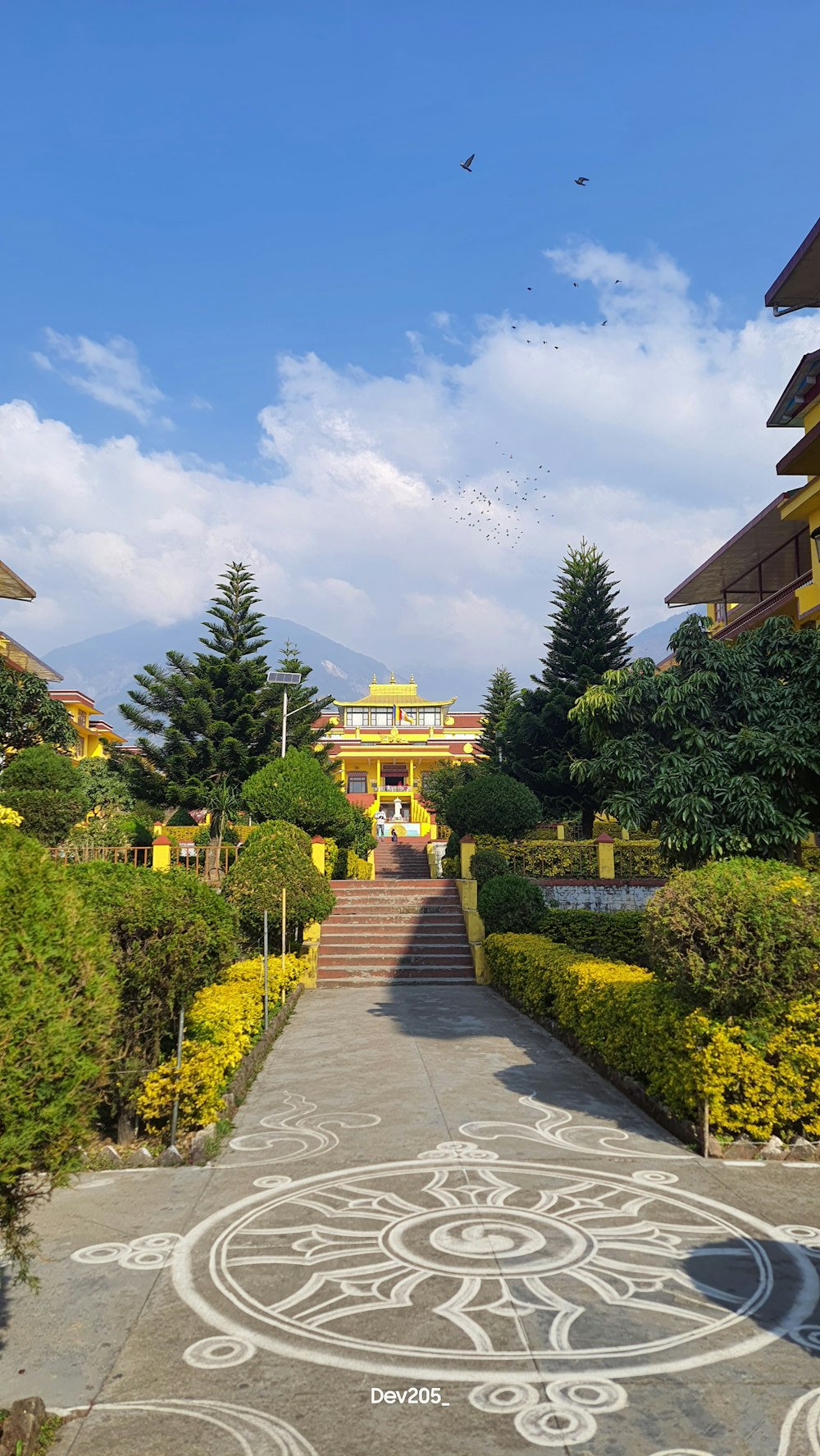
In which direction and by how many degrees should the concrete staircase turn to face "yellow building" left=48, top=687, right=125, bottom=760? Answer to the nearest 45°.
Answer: approximately 135° to its right

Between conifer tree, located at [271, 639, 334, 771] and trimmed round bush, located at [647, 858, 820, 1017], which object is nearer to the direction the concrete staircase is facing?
the trimmed round bush

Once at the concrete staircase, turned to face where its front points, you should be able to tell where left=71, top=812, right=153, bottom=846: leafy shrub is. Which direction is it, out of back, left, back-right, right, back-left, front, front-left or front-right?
back-right

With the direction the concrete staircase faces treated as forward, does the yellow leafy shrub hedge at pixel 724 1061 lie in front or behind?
in front

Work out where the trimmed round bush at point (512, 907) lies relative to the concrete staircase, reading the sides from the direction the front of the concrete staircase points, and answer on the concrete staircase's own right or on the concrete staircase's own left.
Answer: on the concrete staircase's own left

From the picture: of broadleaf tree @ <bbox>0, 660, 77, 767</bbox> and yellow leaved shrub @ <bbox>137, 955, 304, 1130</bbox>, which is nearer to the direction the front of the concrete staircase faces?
the yellow leaved shrub

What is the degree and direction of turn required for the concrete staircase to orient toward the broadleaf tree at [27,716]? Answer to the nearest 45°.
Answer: approximately 135° to its right

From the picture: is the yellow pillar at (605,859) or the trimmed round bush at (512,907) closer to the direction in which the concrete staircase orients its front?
the trimmed round bush

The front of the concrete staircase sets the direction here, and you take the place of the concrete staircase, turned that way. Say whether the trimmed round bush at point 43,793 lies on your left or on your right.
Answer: on your right

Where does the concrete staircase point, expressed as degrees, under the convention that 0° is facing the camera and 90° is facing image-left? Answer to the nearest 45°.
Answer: approximately 0°

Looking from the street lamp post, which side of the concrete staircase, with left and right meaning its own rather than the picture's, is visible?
back

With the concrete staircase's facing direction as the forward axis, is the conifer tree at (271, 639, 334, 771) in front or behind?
behind

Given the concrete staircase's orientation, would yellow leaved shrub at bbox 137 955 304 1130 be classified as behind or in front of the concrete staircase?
in front
